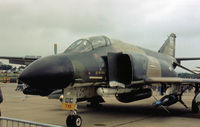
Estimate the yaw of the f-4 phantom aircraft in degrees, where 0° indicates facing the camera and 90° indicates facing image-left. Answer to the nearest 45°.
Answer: approximately 45°
